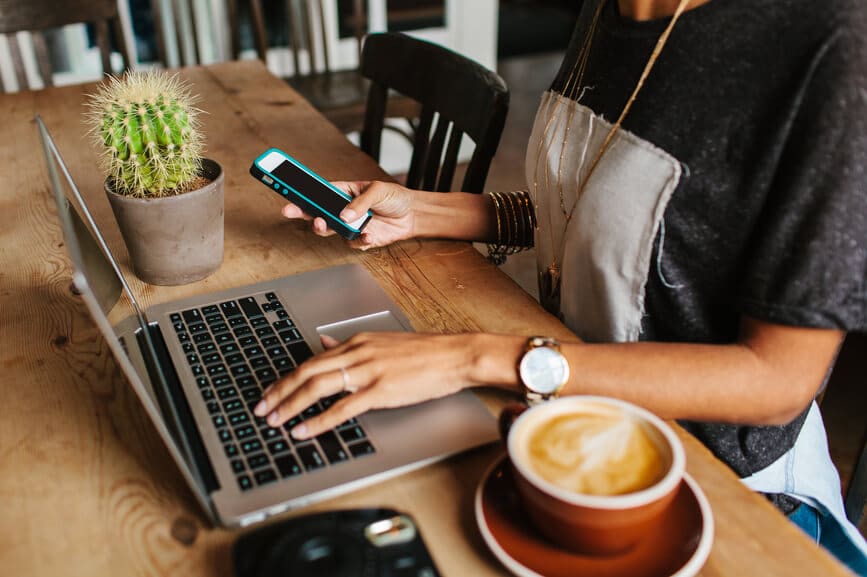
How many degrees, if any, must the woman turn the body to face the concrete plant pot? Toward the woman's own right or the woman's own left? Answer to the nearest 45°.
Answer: approximately 45° to the woman's own right

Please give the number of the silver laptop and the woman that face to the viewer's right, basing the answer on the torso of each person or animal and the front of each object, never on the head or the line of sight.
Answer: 1

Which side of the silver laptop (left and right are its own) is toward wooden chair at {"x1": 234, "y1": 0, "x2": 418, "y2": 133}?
left

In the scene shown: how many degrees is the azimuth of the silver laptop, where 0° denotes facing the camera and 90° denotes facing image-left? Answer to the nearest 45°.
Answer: approximately 270°

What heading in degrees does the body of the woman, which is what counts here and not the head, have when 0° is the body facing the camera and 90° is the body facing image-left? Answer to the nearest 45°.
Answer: approximately 45°

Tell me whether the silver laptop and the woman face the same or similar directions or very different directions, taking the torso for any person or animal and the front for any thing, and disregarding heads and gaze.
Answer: very different directions
